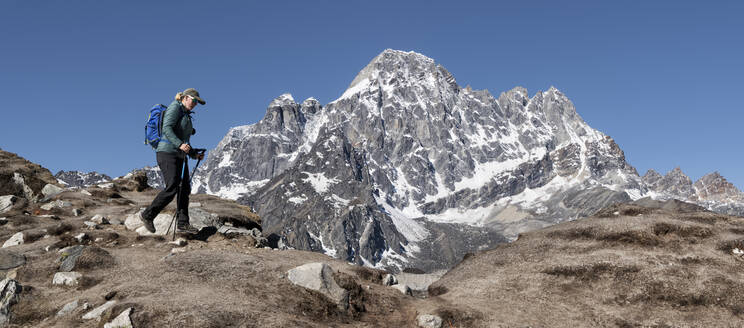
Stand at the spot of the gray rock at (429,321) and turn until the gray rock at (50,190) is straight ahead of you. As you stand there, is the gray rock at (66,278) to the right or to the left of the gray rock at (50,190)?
left

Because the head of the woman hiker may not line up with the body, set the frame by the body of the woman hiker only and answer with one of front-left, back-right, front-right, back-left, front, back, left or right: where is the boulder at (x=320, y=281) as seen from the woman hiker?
front-right

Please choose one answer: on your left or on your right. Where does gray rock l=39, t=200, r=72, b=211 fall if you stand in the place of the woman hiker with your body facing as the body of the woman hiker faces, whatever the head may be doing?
on your left

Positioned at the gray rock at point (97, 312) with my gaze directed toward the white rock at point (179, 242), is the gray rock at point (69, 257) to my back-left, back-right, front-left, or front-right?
front-left

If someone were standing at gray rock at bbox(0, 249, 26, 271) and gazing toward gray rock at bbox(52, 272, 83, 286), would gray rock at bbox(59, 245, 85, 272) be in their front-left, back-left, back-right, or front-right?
front-left

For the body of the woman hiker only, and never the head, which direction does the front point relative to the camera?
to the viewer's right

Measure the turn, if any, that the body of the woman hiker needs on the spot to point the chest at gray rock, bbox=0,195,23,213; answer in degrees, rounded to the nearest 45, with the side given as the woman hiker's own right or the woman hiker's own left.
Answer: approximately 135° to the woman hiker's own left

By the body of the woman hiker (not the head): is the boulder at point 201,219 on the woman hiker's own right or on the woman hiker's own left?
on the woman hiker's own left
